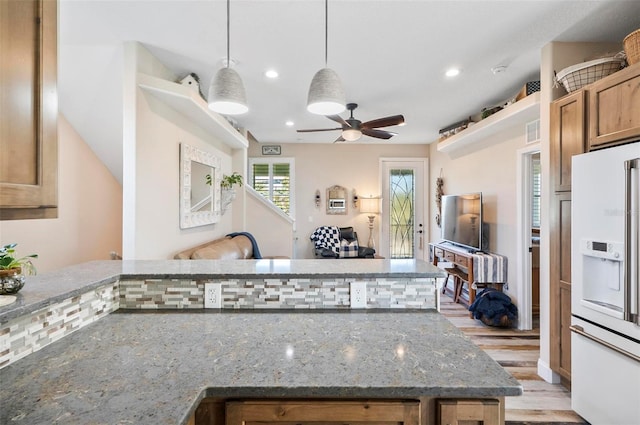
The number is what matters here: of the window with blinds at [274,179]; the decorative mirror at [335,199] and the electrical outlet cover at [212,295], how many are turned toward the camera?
3

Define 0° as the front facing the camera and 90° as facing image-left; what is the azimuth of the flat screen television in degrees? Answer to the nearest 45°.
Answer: approximately 45°

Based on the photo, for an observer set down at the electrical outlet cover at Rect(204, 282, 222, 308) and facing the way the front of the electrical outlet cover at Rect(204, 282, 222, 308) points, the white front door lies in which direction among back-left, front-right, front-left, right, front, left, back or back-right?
back-left

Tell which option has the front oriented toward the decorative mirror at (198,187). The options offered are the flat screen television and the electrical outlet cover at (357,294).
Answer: the flat screen television

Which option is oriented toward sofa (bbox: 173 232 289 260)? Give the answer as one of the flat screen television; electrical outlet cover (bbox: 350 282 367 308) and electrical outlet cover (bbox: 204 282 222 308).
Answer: the flat screen television

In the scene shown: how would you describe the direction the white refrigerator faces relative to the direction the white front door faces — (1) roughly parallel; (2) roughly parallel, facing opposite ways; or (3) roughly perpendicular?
roughly perpendicular

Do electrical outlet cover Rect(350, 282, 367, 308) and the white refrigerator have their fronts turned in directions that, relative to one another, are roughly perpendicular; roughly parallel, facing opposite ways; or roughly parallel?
roughly perpendicular

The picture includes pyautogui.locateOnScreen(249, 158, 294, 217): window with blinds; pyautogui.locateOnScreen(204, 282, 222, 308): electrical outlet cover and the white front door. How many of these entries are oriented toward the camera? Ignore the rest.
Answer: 3

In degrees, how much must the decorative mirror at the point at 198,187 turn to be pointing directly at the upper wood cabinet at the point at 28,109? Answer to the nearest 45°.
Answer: approximately 45° to its right

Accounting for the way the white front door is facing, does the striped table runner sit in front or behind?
in front

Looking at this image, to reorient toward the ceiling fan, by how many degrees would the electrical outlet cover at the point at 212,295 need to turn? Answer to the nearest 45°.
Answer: approximately 135° to its left

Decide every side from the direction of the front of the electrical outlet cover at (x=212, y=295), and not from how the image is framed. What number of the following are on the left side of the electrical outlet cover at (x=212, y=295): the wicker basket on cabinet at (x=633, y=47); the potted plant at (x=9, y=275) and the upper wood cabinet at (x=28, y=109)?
1

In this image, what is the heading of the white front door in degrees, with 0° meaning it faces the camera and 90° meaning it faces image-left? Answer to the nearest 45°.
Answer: approximately 0°

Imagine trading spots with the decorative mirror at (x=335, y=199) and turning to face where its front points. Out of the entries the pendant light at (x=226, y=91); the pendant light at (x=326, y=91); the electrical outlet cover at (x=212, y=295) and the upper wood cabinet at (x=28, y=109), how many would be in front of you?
4

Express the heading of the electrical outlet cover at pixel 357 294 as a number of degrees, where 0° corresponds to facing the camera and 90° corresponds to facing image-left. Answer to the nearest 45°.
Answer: approximately 0°
